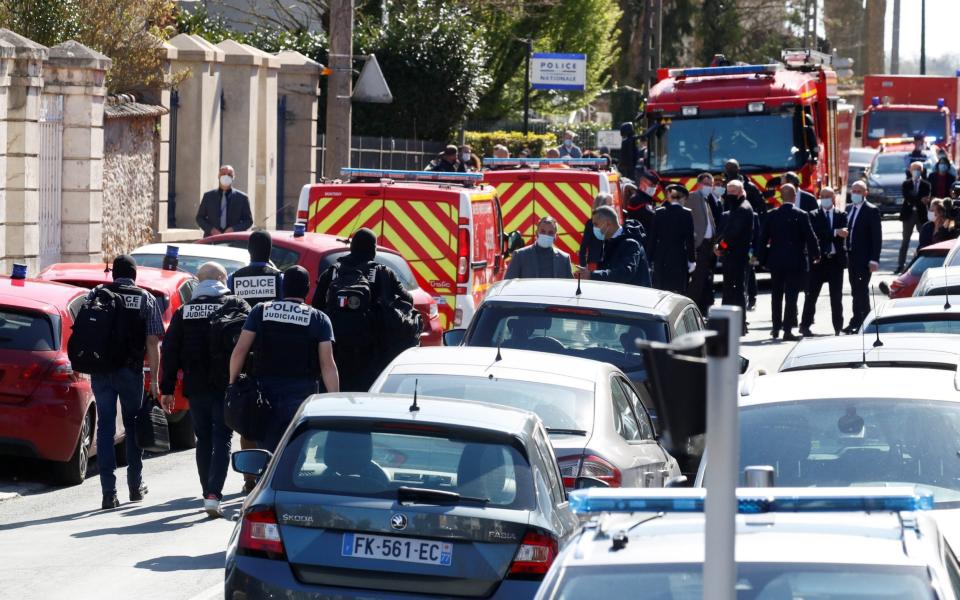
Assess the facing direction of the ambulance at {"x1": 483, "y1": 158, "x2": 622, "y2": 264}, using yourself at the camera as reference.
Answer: facing away from the viewer

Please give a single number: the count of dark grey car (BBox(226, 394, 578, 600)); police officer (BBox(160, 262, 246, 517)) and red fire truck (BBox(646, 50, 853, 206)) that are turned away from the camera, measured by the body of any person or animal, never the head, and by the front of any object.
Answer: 2

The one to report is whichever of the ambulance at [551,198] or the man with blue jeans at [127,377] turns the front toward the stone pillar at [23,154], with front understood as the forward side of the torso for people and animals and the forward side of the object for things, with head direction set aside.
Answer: the man with blue jeans

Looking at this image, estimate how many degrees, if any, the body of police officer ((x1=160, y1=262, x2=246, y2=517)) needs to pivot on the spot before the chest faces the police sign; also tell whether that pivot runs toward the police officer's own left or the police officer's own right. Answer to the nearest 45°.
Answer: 0° — they already face it

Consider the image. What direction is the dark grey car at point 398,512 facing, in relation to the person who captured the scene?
facing away from the viewer

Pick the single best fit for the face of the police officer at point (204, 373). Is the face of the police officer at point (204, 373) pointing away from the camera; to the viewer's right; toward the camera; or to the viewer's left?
away from the camera

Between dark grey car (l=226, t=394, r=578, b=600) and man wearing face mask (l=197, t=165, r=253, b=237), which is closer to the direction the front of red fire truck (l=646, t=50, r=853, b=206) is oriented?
the dark grey car

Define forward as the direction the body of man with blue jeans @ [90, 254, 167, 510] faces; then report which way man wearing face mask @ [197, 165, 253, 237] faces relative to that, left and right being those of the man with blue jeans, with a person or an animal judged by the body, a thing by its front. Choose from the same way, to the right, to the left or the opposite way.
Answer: the opposite way

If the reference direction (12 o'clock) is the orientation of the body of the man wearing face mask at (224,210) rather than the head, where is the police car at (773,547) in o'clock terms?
The police car is roughly at 12 o'clock from the man wearing face mask.

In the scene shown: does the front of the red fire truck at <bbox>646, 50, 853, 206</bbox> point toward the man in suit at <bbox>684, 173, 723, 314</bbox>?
yes
